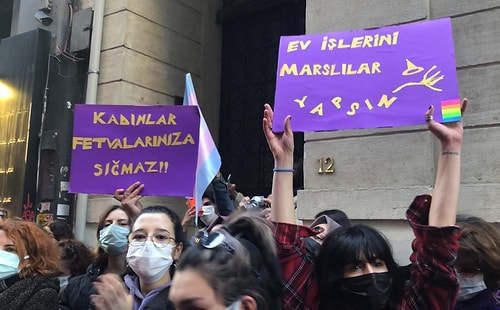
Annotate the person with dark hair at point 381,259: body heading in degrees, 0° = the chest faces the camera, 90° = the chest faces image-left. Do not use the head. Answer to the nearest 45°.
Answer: approximately 0°

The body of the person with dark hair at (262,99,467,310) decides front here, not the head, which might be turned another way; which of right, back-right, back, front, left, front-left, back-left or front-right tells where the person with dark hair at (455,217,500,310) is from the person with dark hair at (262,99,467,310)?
back-left

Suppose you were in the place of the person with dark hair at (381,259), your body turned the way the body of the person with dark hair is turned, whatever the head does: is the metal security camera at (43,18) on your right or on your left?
on your right

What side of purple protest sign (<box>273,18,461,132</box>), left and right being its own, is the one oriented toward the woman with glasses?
right

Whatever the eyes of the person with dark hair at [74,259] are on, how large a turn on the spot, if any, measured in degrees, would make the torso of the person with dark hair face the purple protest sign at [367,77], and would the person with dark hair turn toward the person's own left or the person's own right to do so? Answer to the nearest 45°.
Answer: approximately 135° to the person's own left

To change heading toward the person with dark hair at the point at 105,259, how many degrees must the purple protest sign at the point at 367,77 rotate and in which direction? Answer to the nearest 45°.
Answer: approximately 90° to its right
